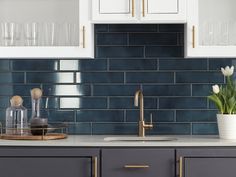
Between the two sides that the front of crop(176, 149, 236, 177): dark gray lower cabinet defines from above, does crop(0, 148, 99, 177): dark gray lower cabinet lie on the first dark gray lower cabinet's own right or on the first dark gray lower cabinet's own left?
on the first dark gray lower cabinet's own right

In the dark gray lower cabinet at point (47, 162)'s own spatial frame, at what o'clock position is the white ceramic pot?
The white ceramic pot is roughly at 9 o'clock from the dark gray lower cabinet.

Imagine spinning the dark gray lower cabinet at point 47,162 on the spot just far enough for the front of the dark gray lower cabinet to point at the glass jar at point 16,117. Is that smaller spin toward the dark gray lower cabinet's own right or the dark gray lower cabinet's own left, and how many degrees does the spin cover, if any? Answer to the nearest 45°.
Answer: approximately 135° to the dark gray lower cabinet's own right

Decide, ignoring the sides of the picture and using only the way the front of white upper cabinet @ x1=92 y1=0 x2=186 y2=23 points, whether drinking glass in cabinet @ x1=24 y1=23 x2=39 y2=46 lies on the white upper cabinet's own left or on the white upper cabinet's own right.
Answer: on the white upper cabinet's own right
